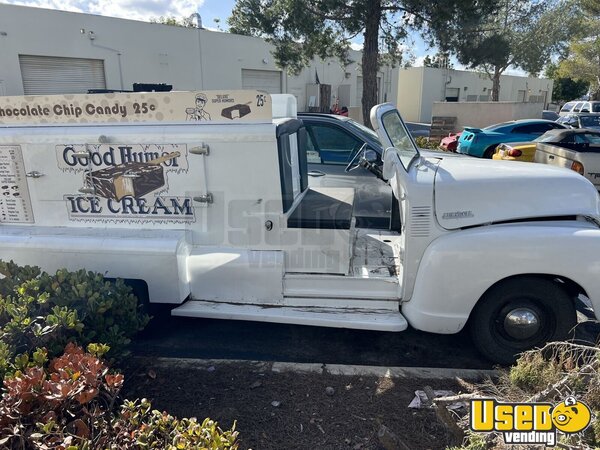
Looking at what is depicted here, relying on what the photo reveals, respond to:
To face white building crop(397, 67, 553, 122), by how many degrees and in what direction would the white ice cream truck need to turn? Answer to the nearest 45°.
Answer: approximately 90° to its left

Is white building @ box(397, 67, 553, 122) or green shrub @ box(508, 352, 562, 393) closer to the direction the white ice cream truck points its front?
the green shrub

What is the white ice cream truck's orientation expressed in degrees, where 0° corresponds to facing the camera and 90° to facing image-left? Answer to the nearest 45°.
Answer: approximately 270°
